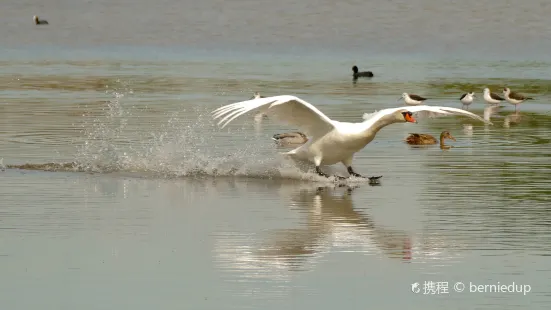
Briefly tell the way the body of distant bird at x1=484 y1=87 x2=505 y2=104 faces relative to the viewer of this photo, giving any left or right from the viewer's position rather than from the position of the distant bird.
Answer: facing to the left of the viewer

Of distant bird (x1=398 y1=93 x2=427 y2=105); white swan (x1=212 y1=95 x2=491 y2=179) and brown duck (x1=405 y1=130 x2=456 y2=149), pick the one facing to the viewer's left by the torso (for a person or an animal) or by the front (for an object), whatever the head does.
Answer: the distant bird

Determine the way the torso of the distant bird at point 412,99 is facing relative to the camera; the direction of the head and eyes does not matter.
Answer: to the viewer's left

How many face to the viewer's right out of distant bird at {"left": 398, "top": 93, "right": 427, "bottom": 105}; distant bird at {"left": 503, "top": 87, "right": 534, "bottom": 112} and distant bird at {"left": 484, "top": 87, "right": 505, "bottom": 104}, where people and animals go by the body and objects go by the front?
0

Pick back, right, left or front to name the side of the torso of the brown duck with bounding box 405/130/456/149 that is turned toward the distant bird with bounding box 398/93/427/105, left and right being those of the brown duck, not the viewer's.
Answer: left

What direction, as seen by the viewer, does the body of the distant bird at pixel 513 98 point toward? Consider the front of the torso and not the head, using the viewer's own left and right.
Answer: facing to the left of the viewer

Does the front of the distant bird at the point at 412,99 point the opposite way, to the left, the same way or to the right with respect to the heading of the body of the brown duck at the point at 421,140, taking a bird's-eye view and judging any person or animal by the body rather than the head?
the opposite way

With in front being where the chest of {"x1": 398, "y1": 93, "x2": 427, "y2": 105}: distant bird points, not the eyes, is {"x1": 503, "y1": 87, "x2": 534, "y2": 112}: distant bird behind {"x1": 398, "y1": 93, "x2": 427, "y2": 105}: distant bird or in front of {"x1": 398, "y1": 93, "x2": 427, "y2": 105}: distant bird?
behind

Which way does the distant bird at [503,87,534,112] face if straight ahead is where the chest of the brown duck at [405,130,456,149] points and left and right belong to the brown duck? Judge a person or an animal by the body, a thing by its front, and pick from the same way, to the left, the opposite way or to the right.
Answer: the opposite way

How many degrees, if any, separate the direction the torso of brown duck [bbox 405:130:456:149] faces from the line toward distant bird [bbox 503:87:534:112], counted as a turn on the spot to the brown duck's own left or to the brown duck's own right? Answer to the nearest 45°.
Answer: approximately 90° to the brown duck's own left

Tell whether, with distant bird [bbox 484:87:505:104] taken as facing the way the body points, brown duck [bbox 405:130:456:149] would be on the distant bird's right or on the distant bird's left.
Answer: on the distant bird's left

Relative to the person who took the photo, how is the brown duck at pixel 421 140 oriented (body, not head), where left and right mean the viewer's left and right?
facing to the right of the viewer
